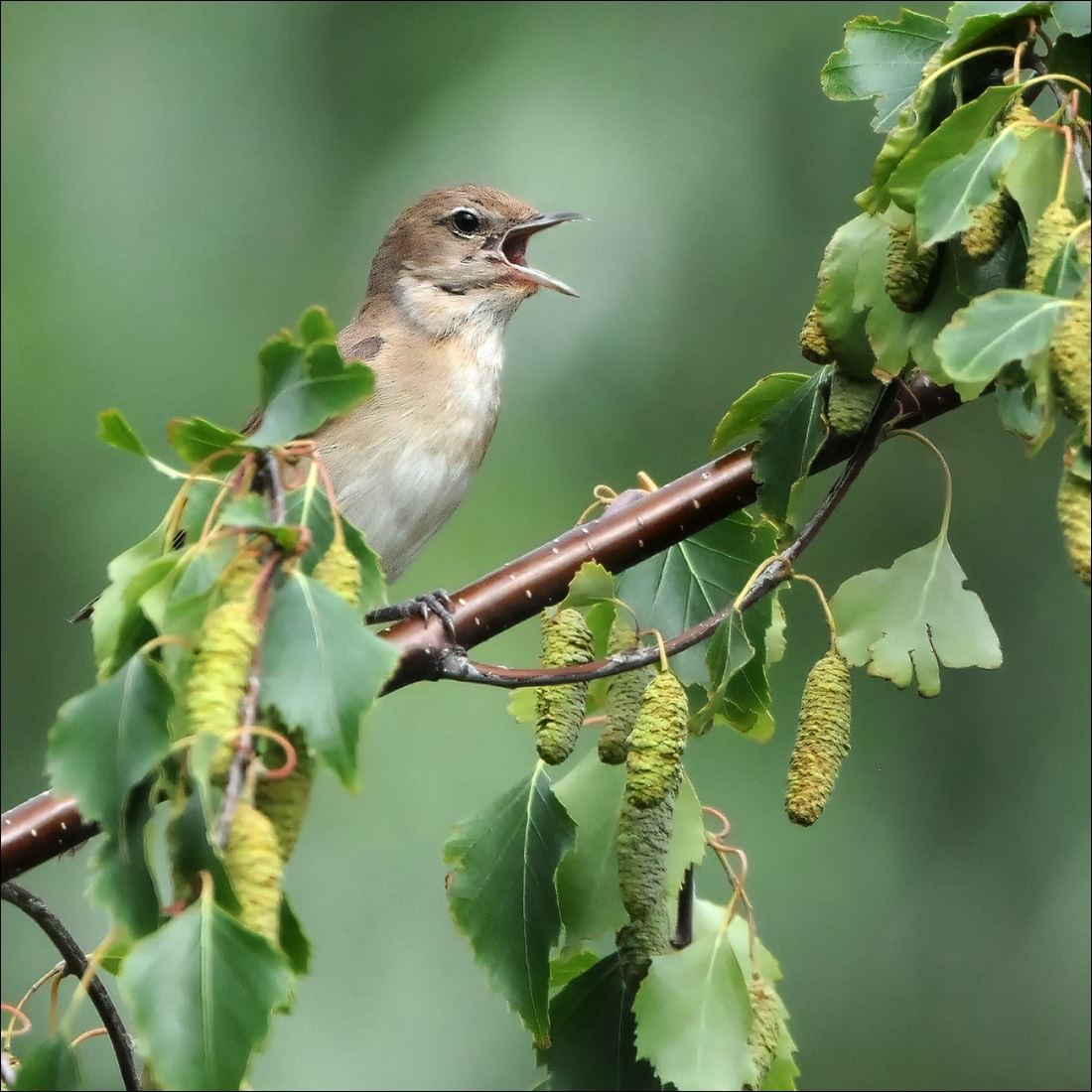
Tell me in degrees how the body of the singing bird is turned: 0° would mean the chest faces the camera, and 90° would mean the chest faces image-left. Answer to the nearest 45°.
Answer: approximately 270°

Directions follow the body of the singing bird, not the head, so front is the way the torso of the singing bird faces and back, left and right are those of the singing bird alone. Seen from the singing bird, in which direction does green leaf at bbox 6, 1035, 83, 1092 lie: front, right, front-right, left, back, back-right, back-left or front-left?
right
